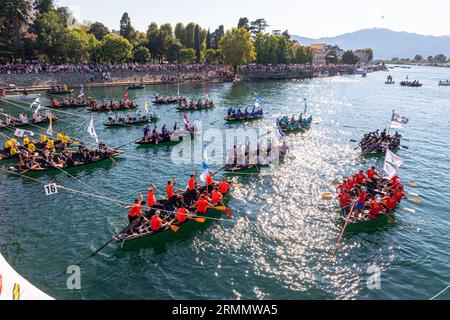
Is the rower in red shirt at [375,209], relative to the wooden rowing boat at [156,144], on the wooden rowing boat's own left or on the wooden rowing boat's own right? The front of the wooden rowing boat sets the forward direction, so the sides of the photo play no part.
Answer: on the wooden rowing boat's own right

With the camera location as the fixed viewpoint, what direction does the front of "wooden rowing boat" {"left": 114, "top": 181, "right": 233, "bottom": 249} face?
facing away from the viewer and to the right of the viewer

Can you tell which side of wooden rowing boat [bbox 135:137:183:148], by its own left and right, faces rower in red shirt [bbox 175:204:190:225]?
right

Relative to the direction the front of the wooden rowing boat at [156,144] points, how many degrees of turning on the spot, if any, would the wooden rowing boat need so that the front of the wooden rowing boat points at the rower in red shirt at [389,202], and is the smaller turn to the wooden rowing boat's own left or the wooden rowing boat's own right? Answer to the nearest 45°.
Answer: approximately 45° to the wooden rowing boat's own right

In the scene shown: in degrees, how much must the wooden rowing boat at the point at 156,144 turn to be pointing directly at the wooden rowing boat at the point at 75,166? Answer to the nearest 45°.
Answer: approximately 135° to its right

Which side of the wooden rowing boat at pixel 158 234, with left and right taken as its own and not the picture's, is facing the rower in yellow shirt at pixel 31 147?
left

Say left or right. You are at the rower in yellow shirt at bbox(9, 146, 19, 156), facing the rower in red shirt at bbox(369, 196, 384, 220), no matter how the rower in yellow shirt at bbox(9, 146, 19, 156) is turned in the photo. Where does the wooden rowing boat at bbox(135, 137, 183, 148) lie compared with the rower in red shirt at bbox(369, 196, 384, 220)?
left

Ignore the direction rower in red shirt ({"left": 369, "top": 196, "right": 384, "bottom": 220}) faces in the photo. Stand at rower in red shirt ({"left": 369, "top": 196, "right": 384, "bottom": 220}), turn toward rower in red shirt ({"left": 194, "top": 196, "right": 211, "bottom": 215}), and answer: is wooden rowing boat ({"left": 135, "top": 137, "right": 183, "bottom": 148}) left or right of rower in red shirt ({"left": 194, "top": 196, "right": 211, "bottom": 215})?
right
